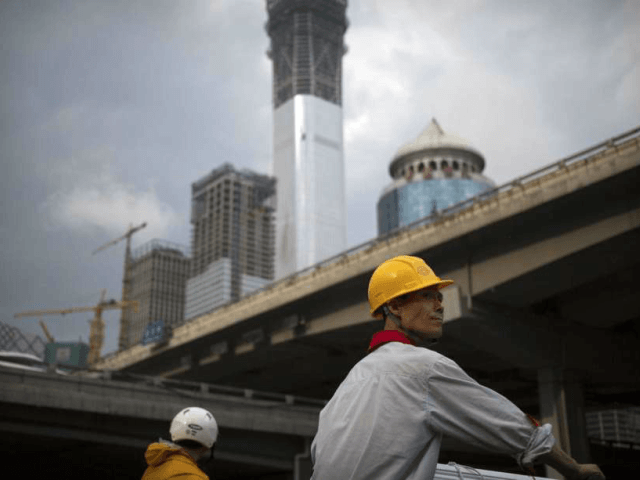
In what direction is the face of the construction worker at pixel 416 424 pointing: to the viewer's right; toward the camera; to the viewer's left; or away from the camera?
to the viewer's right

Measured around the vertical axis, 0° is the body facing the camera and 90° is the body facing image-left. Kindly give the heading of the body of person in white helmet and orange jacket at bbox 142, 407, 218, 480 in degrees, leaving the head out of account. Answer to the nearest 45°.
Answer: approximately 225°

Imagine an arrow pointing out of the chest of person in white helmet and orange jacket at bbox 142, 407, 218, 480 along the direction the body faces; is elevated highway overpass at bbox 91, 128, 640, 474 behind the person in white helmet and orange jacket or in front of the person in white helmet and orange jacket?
in front

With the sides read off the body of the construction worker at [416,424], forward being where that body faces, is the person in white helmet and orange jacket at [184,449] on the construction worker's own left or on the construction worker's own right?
on the construction worker's own left

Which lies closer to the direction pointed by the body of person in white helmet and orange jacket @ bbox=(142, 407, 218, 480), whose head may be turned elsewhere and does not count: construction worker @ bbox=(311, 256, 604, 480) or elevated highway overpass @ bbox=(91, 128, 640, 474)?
the elevated highway overpass

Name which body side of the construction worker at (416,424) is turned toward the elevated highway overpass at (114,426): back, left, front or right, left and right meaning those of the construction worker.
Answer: left

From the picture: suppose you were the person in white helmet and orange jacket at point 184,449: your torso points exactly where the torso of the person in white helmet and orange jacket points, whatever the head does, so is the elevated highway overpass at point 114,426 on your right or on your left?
on your left

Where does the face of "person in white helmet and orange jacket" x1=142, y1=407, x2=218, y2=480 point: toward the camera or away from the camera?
away from the camera

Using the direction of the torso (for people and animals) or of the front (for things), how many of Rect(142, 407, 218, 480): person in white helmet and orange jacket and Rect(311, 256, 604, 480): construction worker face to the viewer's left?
0

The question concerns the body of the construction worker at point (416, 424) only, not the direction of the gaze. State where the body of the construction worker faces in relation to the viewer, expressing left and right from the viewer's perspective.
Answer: facing away from the viewer and to the right of the viewer
